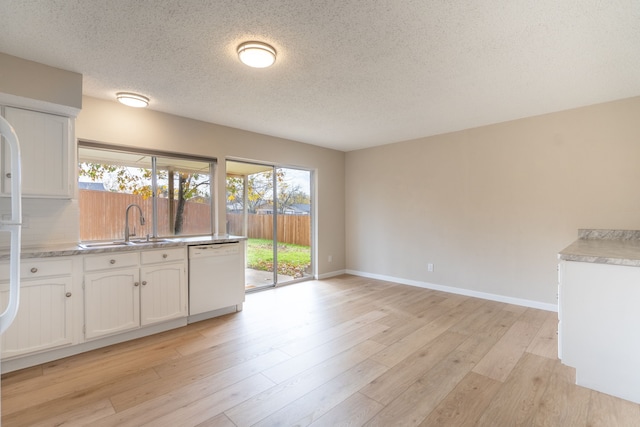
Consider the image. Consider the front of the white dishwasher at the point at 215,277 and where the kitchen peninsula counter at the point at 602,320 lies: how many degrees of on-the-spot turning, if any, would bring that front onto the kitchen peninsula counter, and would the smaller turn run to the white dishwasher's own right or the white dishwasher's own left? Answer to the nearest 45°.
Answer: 0° — it already faces it

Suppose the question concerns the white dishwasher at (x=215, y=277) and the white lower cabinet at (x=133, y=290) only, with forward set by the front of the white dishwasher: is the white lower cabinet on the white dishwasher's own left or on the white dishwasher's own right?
on the white dishwasher's own right

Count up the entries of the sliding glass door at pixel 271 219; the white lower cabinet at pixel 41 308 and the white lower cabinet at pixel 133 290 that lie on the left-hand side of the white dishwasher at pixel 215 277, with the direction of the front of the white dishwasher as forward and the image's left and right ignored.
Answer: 1

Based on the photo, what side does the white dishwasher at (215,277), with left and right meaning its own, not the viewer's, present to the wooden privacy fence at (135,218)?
back

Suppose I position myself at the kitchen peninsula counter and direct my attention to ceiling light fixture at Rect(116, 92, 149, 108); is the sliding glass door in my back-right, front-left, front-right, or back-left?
front-right

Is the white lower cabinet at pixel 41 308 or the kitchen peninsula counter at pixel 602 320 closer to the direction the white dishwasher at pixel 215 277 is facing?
the kitchen peninsula counter

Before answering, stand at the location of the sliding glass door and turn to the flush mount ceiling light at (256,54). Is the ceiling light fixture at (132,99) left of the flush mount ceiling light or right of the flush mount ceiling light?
right

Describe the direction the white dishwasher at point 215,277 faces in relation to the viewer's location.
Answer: facing the viewer and to the right of the viewer

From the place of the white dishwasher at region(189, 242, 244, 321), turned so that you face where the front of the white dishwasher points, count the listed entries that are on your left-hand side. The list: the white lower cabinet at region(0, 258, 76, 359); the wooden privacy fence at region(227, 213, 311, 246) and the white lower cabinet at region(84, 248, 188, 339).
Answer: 1

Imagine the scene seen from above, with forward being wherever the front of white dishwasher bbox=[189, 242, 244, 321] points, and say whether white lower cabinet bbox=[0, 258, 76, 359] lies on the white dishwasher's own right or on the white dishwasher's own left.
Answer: on the white dishwasher's own right

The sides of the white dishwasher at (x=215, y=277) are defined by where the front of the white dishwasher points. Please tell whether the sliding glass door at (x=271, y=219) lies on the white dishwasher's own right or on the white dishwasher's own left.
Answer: on the white dishwasher's own left
